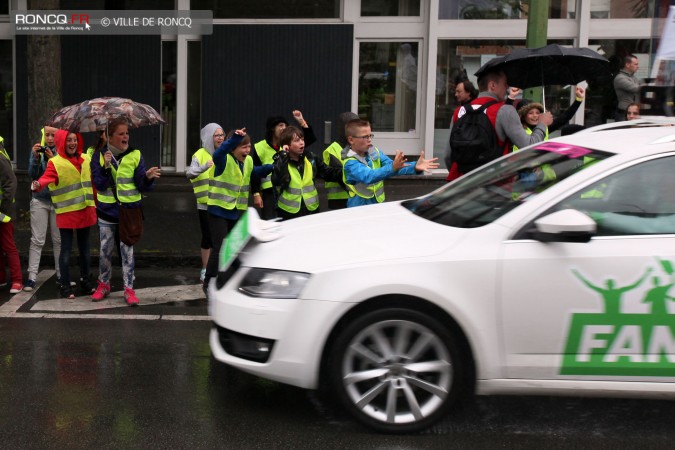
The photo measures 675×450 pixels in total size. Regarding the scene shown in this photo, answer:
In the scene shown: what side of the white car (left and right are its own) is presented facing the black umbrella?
right

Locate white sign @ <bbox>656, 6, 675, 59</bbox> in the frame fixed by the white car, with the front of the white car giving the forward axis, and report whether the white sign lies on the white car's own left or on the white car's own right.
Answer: on the white car's own right

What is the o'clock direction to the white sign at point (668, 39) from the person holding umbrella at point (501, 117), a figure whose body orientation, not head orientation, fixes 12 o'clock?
The white sign is roughly at 1 o'clock from the person holding umbrella.

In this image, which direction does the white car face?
to the viewer's left

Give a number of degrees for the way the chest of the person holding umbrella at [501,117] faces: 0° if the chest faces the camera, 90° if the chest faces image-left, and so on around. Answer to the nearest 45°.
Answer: approximately 225°

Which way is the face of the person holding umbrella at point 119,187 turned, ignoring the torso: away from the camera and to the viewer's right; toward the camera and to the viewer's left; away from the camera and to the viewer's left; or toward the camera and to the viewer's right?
toward the camera and to the viewer's right

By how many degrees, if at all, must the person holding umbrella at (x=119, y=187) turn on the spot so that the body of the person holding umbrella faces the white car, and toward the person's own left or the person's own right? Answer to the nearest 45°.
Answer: approximately 45° to the person's own left

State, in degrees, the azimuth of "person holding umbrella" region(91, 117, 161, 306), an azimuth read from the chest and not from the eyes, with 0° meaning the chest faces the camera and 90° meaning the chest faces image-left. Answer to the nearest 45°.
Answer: approximately 0°

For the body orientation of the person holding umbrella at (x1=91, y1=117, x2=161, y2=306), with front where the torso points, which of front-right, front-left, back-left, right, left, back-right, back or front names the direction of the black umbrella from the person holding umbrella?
left
